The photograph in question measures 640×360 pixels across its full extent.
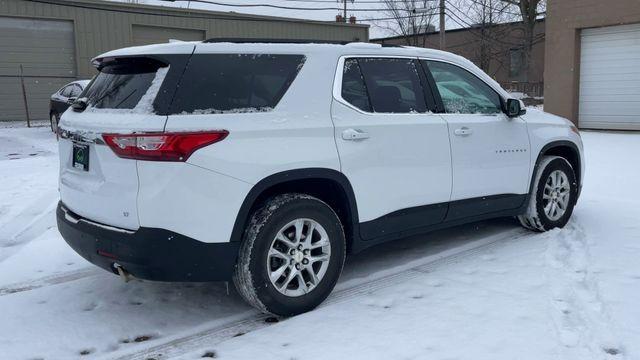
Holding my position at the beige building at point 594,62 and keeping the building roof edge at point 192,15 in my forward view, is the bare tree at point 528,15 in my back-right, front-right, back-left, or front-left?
front-right

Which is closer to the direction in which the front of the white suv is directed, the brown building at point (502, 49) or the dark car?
the brown building

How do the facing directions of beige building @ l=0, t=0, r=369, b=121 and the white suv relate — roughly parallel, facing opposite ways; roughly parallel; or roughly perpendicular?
roughly perpendicular

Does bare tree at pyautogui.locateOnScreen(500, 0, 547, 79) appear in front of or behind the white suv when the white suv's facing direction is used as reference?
in front

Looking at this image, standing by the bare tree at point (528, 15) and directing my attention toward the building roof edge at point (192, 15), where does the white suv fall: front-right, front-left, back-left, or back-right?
front-left

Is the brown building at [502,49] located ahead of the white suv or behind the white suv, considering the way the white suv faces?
ahead

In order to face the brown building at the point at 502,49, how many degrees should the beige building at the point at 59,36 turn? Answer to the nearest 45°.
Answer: approximately 90° to its left

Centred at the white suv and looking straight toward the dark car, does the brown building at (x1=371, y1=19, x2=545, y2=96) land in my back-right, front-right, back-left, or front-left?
front-right

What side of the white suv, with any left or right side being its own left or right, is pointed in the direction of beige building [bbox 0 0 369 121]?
left

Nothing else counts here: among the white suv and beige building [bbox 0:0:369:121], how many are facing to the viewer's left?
0

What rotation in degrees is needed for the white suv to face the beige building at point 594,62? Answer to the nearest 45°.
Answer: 0° — it already faces it

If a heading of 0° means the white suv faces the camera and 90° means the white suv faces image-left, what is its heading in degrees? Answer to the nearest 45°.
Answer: approximately 225°

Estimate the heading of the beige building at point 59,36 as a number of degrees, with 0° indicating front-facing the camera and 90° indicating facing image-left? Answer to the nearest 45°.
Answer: approximately 315°

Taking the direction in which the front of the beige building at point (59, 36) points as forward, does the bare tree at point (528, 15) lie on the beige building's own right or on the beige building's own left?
on the beige building's own left
